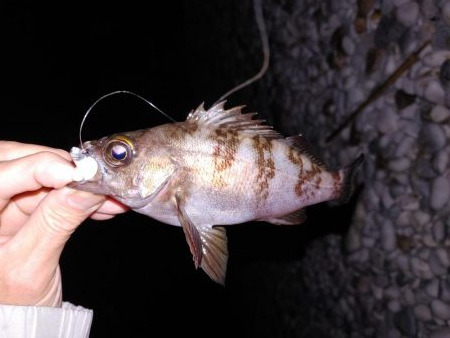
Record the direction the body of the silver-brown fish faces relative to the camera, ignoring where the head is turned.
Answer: to the viewer's left
